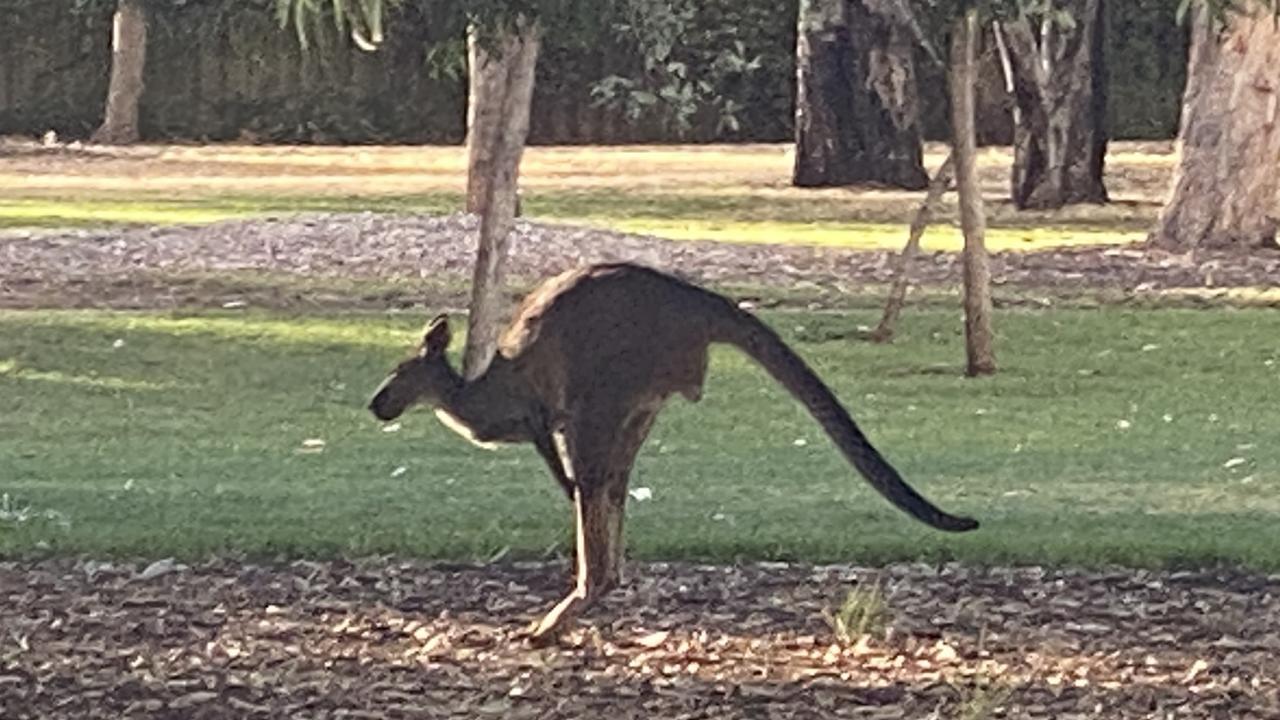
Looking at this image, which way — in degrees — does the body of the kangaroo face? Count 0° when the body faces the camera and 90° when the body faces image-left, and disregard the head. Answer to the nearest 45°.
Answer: approximately 90°

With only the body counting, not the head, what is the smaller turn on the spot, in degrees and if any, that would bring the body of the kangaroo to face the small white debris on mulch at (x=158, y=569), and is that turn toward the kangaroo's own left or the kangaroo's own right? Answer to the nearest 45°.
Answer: approximately 45° to the kangaroo's own right
